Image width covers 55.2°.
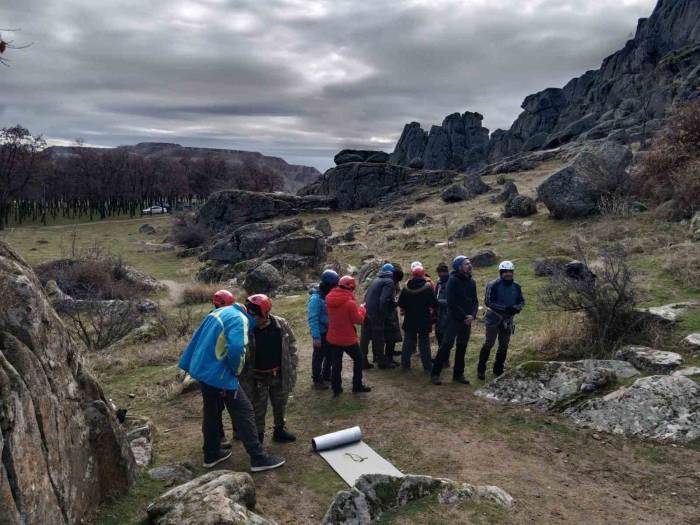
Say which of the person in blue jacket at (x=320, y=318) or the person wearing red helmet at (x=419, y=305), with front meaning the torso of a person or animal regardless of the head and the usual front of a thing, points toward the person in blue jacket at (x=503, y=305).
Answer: the person in blue jacket at (x=320, y=318)

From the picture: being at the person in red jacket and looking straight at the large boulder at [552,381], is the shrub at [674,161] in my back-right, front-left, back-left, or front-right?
front-left

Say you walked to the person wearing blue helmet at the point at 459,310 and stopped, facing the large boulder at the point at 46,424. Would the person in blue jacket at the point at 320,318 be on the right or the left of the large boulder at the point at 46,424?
right

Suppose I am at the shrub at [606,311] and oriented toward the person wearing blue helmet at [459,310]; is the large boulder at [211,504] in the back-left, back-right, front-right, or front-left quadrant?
front-left

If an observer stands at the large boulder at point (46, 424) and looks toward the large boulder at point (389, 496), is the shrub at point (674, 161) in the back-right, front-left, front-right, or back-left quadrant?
front-left

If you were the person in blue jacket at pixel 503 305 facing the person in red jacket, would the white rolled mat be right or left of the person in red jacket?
left

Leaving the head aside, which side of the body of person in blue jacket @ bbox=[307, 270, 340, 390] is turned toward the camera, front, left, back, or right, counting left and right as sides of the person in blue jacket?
right

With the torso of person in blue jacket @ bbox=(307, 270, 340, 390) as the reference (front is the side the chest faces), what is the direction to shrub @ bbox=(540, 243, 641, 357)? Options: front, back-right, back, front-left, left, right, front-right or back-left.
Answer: front

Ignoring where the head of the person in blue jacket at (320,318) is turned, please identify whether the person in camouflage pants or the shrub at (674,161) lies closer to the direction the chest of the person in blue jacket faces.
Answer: the shrub
